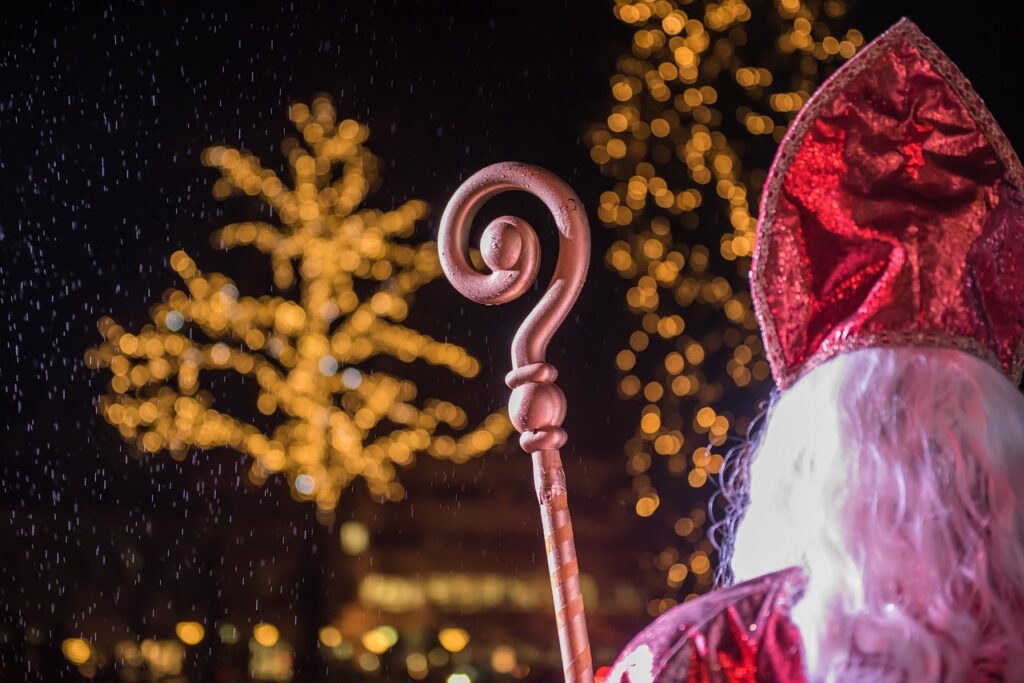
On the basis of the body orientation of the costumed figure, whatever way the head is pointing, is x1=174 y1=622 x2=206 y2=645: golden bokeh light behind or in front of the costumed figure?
in front

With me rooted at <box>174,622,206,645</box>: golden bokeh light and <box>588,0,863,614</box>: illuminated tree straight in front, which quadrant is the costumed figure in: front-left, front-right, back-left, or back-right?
front-right

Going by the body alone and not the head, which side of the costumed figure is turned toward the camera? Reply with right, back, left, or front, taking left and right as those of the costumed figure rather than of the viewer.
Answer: back

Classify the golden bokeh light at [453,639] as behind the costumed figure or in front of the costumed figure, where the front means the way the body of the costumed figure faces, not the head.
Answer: in front

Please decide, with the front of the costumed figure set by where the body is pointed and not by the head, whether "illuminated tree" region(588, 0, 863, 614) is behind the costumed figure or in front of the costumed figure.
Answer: in front
